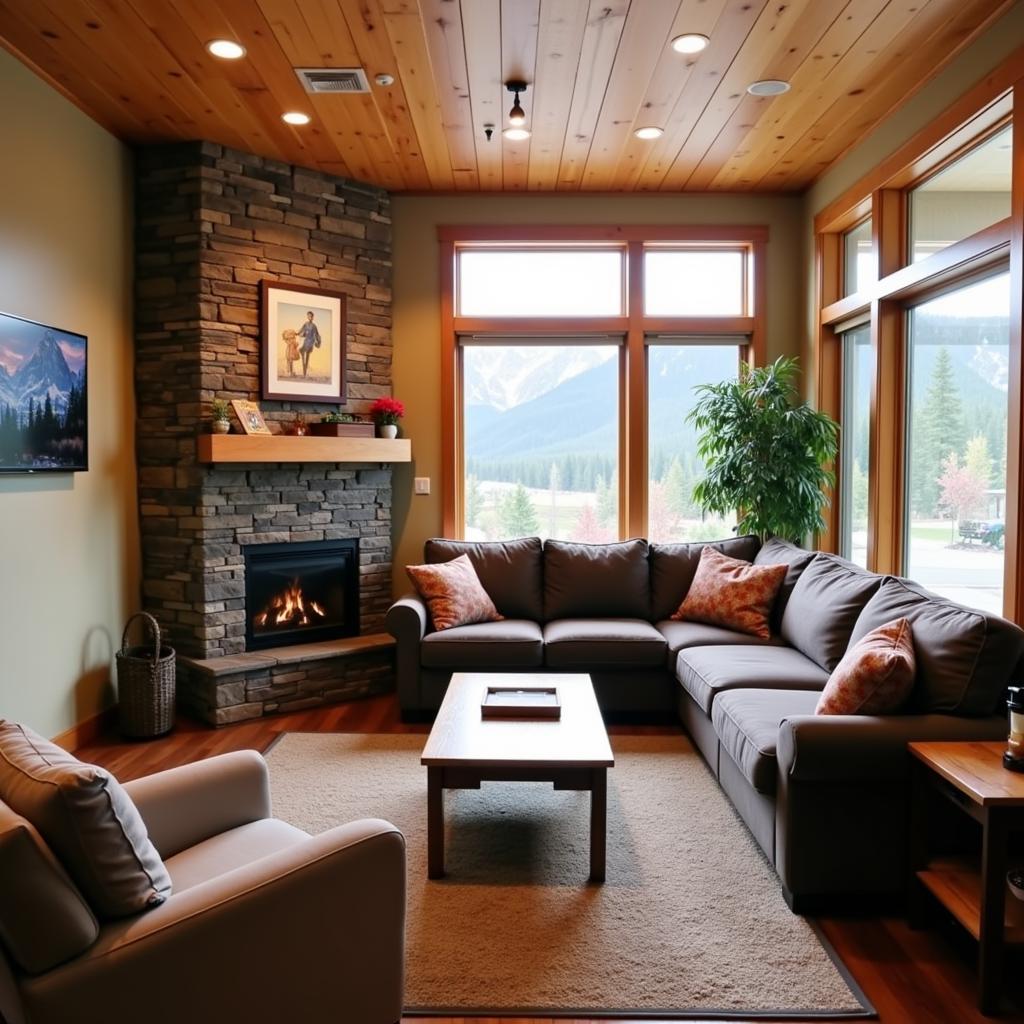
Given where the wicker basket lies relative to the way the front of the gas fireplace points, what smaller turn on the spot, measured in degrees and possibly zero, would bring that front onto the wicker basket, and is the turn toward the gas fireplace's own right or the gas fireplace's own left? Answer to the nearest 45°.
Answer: approximately 90° to the gas fireplace's own right

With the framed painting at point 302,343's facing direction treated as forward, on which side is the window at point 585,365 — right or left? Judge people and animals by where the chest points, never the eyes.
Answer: on its left

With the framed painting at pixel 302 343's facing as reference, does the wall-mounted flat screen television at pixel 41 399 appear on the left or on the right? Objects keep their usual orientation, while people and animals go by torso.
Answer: on its right

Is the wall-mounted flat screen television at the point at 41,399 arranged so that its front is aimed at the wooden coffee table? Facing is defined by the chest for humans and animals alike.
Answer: yes

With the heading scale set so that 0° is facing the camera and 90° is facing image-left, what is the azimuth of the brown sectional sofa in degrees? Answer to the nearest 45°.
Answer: approximately 45°

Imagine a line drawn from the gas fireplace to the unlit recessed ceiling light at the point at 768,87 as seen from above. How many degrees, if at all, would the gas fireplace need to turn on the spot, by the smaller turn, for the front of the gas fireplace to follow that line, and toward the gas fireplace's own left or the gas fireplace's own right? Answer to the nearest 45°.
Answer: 0° — it already faces it
